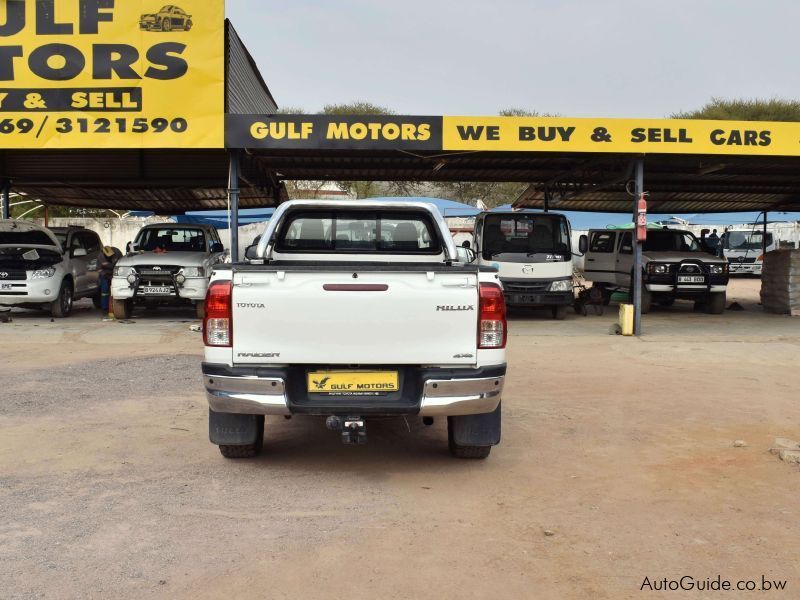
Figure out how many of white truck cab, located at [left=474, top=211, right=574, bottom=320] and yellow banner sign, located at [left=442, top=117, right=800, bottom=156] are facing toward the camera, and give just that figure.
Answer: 2

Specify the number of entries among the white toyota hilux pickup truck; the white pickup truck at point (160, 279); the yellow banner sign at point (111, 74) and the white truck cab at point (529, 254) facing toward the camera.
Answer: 3

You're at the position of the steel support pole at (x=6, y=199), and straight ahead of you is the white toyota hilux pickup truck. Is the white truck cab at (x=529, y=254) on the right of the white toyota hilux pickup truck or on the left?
left

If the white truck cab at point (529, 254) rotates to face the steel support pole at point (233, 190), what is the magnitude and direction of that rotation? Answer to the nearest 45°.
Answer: approximately 45° to its right

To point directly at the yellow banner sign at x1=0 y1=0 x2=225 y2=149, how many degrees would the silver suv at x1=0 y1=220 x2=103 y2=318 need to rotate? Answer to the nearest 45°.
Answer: approximately 45° to its left

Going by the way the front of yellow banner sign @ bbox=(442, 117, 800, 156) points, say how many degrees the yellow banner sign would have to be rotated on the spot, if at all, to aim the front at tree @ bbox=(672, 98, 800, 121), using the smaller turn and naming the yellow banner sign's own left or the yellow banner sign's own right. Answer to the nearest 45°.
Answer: approximately 180°

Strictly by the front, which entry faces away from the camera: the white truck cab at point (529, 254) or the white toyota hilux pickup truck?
the white toyota hilux pickup truck

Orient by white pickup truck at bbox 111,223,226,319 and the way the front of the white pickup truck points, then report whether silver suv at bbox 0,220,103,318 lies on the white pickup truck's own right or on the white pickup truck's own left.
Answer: on the white pickup truck's own right

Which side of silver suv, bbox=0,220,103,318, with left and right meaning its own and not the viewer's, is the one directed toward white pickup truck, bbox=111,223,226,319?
left

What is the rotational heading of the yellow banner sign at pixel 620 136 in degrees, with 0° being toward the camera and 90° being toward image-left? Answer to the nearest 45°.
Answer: approximately 0°

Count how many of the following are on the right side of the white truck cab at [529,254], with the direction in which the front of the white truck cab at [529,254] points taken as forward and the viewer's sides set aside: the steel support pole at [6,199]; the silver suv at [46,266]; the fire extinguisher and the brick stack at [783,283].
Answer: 2

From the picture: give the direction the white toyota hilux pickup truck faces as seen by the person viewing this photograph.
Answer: facing away from the viewer

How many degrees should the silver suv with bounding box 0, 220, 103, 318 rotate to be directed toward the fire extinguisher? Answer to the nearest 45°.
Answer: approximately 90° to its left

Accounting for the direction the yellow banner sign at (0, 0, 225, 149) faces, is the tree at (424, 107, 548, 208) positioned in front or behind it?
behind
